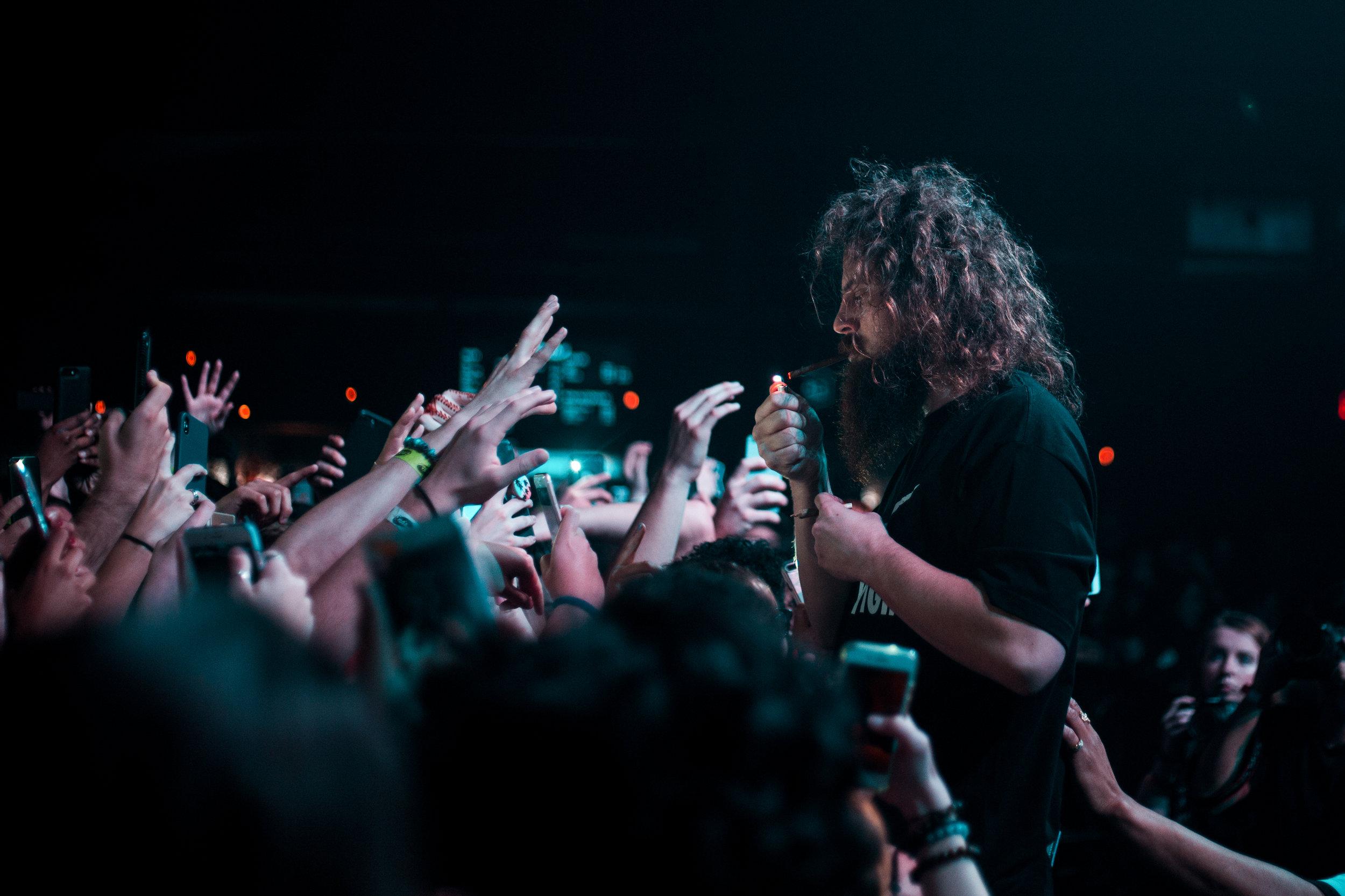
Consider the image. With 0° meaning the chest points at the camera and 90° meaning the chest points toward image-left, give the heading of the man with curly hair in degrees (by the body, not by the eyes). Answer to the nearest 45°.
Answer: approximately 90°

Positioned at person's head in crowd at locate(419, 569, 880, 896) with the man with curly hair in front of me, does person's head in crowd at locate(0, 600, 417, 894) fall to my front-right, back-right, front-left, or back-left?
back-left

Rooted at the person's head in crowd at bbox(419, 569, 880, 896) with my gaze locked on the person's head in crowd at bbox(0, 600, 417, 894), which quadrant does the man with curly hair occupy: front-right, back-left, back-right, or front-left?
back-right

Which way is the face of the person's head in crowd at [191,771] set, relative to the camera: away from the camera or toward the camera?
away from the camera

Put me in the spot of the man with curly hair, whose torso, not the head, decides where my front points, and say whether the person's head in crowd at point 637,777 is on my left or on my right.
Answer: on my left

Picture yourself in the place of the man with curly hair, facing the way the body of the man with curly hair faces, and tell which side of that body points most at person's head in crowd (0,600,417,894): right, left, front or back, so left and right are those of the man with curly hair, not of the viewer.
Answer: left
